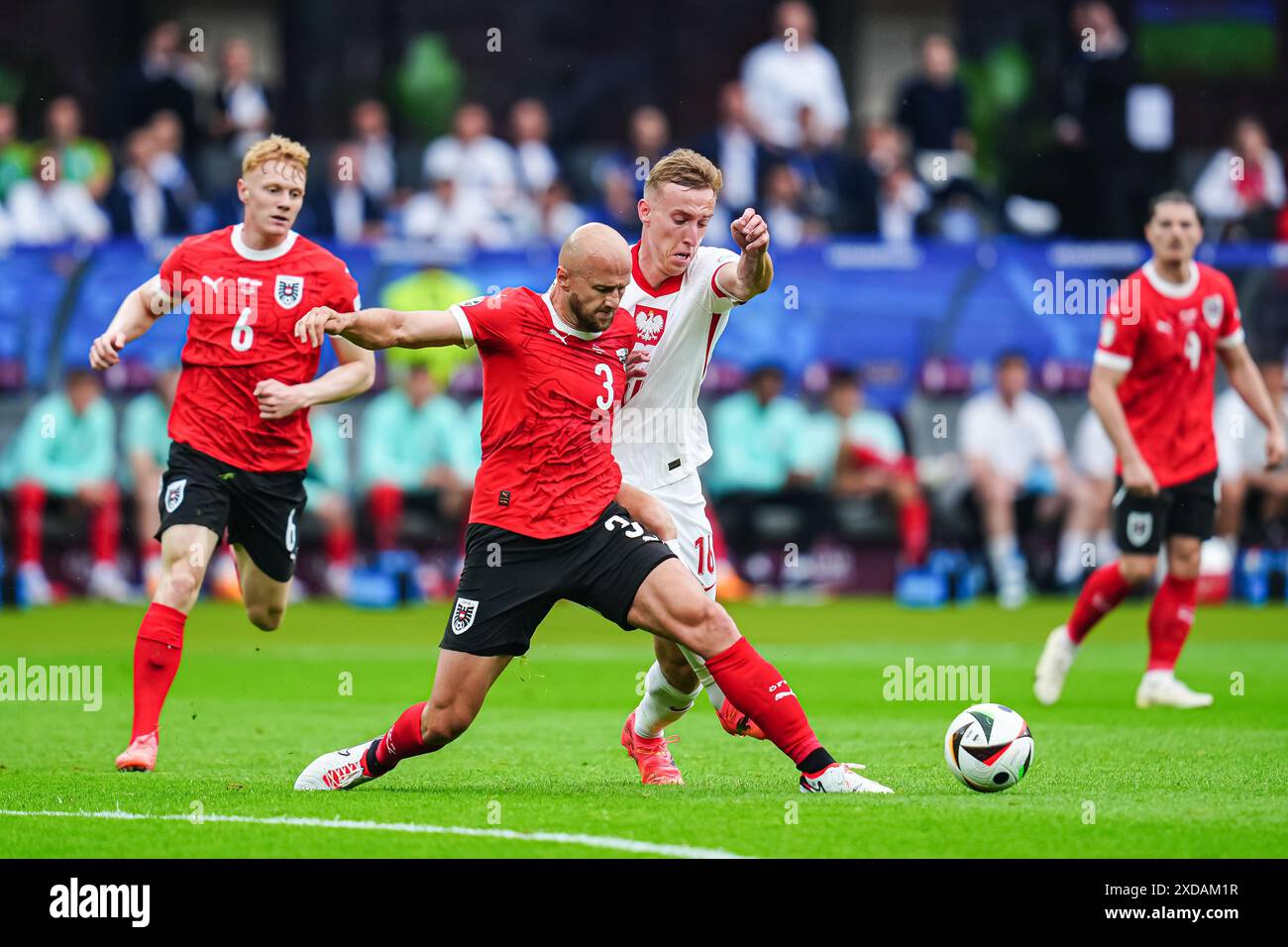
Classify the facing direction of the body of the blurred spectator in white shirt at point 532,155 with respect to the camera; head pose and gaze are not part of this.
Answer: toward the camera

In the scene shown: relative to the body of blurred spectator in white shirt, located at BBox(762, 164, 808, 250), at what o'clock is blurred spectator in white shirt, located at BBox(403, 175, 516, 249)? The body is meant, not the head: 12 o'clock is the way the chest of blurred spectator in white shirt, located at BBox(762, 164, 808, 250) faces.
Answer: blurred spectator in white shirt, located at BBox(403, 175, 516, 249) is roughly at 3 o'clock from blurred spectator in white shirt, located at BBox(762, 164, 808, 250).

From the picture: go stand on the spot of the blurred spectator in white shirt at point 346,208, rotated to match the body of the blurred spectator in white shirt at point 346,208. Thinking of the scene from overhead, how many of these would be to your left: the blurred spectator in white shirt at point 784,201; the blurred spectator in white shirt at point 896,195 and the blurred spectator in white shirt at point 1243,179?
3

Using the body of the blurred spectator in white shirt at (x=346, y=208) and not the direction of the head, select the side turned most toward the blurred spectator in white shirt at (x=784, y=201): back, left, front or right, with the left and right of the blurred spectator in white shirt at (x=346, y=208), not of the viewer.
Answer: left

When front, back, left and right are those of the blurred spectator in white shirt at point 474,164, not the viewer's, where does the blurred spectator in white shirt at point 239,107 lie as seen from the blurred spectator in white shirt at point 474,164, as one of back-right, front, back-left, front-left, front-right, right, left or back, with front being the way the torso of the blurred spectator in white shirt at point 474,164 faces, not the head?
right

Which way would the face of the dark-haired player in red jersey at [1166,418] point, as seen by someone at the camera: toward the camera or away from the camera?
toward the camera

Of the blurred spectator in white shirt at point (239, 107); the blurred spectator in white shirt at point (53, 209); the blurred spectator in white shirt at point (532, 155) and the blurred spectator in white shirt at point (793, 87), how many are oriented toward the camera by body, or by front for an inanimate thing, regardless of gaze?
4

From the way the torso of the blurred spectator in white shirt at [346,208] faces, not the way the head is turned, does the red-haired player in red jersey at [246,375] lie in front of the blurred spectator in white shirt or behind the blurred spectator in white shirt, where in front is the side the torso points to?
in front

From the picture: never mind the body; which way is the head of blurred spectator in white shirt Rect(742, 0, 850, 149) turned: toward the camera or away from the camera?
toward the camera

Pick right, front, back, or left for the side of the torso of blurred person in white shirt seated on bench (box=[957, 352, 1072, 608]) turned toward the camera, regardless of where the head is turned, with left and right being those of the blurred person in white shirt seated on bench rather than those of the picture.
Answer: front

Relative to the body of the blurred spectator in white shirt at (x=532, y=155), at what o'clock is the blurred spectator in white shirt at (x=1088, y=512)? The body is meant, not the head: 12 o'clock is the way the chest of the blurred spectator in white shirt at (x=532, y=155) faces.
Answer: the blurred spectator in white shirt at (x=1088, y=512) is roughly at 10 o'clock from the blurred spectator in white shirt at (x=532, y=155).

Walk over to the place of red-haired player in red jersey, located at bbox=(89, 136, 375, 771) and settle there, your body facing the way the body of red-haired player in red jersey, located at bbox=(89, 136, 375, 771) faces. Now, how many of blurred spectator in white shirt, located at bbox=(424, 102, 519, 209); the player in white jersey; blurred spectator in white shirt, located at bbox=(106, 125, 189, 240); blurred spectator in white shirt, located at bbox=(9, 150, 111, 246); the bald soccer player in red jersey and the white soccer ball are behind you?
3

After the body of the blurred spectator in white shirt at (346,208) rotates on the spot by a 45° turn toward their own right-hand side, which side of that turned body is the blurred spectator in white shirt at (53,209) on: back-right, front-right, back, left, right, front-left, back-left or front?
front-right

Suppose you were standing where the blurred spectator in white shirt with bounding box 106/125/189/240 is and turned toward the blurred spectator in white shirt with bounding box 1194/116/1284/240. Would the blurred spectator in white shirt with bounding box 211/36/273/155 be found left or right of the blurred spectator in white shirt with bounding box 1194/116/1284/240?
left

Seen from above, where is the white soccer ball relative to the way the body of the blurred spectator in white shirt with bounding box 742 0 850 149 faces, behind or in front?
in front
